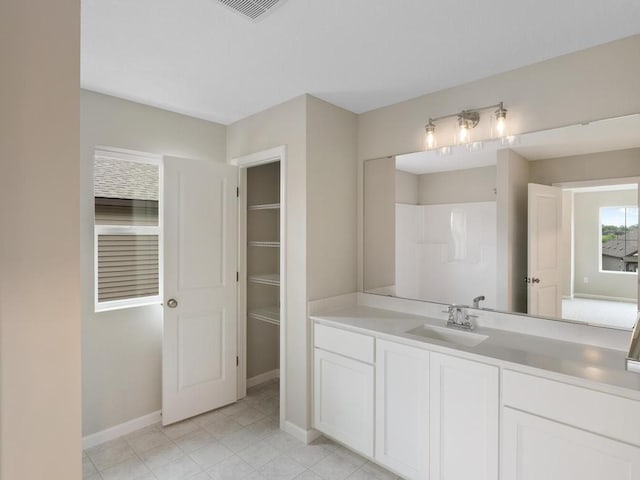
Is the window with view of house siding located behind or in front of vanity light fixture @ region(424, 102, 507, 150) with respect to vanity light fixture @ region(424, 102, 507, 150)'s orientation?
in front

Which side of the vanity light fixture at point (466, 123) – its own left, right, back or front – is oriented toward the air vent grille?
front

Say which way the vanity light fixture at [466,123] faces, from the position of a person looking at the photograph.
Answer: facing the viewer and to the left of the viewer
